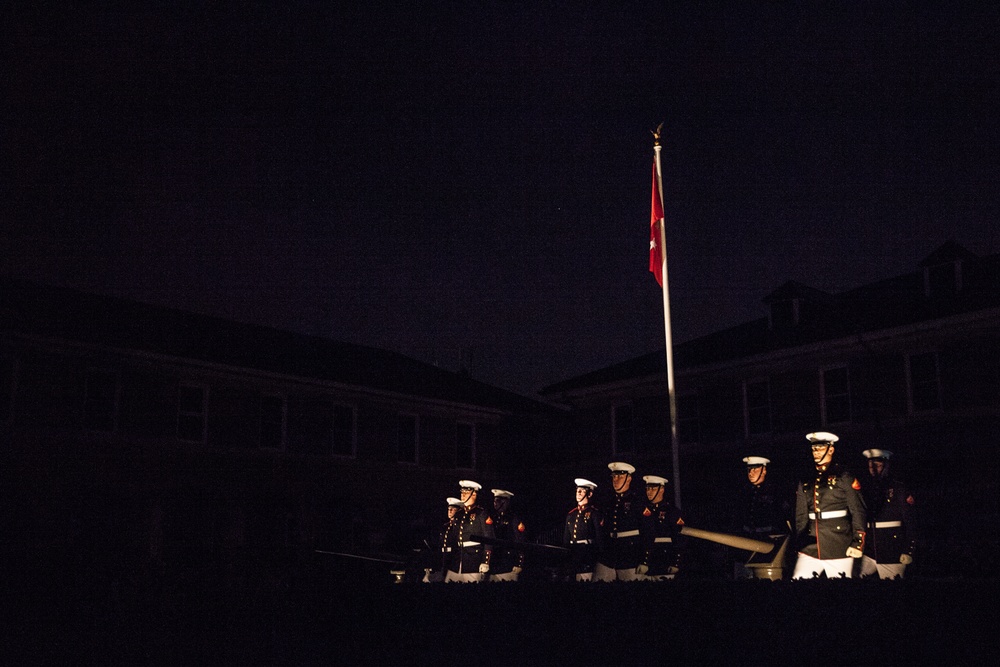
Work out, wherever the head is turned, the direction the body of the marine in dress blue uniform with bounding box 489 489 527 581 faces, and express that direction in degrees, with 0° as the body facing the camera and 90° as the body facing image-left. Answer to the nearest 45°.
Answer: approximately 45°

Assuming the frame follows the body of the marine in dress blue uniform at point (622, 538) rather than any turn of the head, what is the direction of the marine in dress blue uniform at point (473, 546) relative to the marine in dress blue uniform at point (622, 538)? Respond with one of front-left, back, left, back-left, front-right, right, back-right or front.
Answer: right

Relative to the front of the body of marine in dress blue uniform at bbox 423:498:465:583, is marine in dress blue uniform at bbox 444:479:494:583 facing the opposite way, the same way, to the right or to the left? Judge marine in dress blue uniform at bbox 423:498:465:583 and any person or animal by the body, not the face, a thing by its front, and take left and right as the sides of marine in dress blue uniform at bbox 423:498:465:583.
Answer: the same way

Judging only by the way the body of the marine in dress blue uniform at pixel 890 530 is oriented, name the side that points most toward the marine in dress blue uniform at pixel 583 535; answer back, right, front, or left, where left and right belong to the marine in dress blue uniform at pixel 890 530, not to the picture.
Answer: right

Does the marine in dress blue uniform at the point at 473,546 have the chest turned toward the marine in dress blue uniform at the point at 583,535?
no

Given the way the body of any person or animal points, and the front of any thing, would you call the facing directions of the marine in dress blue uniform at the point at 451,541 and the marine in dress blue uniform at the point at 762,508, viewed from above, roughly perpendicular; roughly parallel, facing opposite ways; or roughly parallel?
roughly parallel

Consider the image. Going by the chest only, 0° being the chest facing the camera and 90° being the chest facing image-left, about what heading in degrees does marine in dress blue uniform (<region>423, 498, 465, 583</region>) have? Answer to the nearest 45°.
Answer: approximately 45°

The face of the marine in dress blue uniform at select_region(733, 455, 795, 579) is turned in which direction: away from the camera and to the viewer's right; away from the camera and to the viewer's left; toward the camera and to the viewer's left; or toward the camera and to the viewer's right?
toward the camera and to the viewer's left

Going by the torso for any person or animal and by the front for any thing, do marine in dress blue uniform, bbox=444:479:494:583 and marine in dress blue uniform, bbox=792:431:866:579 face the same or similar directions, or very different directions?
same or similar directions

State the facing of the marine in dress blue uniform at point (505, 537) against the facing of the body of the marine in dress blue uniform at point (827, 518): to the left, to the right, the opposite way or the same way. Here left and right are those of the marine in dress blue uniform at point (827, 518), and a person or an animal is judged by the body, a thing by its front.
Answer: the same way

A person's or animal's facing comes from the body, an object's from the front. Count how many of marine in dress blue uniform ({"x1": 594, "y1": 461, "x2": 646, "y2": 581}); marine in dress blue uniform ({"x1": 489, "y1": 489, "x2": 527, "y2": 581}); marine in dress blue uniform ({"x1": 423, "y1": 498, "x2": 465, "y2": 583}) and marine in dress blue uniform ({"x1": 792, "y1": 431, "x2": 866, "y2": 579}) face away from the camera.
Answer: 0

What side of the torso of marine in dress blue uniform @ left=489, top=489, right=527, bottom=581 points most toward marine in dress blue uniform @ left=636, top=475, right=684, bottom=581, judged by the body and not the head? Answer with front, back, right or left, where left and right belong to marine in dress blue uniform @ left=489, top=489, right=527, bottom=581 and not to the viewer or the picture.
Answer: left

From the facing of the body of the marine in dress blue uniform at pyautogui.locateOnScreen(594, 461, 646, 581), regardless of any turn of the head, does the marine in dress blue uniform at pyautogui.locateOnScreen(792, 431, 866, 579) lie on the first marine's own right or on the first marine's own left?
on the first marine's own left

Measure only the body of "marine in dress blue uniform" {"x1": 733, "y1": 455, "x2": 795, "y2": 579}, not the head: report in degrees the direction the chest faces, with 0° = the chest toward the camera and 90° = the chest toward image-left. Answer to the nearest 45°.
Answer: approximately 45°

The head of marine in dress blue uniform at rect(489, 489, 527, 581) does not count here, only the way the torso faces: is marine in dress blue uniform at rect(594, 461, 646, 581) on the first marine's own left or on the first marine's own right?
on the first marine's own left

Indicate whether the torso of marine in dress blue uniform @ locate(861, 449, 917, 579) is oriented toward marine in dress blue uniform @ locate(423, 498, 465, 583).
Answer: no

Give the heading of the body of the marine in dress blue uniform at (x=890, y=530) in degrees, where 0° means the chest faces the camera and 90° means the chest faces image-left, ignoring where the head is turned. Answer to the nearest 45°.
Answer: approximately 45°
